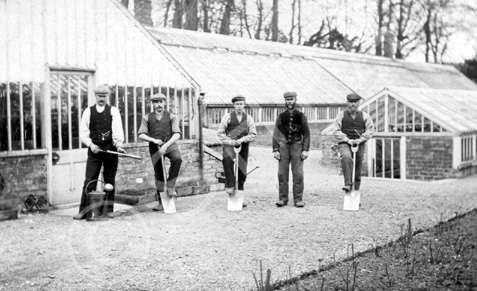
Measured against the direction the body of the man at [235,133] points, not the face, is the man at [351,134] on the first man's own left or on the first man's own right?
on the first man's own left

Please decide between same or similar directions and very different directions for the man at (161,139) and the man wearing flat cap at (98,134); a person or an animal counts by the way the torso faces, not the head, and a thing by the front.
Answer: same or similar directions

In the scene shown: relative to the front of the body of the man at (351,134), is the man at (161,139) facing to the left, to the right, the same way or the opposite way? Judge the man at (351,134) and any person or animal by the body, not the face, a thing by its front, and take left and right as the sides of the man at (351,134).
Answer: the same way

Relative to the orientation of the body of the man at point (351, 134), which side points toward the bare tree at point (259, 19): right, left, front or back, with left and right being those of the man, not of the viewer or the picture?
back

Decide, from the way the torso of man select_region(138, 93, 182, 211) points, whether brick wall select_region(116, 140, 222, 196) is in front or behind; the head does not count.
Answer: behind

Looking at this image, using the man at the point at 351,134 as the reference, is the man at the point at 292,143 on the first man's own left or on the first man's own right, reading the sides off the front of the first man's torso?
on the first man's own right

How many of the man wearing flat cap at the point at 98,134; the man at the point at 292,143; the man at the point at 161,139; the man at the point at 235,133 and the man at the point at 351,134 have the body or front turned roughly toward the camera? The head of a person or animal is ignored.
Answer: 5

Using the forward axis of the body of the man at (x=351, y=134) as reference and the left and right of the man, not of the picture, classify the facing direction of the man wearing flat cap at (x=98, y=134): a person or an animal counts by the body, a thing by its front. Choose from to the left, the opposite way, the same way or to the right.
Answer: the same way

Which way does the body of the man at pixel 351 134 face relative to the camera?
toward the camera

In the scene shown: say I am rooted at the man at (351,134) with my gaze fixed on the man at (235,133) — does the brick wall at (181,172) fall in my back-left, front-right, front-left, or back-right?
front-right

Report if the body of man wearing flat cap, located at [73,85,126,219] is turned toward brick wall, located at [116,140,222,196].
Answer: no

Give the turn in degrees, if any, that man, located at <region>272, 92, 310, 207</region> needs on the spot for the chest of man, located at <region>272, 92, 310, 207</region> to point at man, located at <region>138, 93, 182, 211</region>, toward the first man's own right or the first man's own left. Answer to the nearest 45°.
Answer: approximately 90° to the first man's own right

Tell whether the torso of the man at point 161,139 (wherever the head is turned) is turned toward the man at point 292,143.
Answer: no

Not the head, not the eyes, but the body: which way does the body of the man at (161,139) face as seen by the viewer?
toward the camera

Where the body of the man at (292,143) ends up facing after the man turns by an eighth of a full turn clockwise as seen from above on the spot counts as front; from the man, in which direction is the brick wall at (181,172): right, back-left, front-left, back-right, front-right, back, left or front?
right

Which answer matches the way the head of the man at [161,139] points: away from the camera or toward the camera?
toward the camera

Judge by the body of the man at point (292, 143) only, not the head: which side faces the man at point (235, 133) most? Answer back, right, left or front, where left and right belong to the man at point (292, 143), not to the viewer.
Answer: right

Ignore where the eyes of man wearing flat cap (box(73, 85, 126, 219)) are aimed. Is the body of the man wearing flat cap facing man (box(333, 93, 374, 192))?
no

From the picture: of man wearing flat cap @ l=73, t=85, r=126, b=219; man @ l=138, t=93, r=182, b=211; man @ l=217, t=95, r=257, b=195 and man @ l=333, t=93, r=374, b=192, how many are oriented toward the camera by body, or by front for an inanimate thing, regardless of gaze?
4

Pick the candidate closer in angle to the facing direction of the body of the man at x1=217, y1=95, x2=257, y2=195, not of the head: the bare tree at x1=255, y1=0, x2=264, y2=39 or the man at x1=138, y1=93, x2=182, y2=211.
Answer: the man

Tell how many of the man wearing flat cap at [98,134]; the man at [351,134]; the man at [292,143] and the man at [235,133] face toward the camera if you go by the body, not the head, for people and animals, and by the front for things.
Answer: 4
